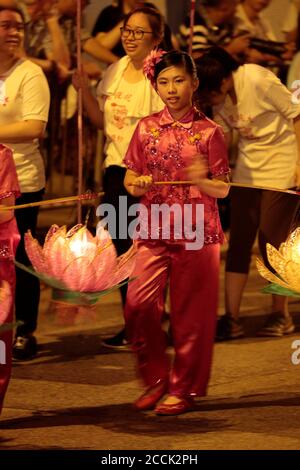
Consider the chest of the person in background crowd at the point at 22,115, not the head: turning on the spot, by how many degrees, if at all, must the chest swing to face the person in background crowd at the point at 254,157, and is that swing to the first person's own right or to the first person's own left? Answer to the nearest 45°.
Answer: approximately 135° to the first person's own left

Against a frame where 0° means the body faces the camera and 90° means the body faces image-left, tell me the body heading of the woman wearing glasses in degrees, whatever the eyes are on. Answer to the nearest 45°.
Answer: approximately 45°

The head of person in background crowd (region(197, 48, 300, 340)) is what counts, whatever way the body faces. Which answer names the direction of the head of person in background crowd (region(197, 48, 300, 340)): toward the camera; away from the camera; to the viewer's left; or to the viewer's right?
to the viewer's left

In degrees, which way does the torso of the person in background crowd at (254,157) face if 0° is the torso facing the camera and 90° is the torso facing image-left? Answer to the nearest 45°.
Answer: approximately 45°

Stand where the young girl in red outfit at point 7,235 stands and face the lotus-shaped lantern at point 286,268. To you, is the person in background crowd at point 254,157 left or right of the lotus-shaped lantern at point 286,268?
left

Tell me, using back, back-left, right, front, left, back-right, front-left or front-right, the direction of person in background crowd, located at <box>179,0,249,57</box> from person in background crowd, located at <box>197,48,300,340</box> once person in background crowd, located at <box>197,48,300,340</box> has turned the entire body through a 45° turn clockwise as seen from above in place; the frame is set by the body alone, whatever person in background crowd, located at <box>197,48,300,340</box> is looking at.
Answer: right

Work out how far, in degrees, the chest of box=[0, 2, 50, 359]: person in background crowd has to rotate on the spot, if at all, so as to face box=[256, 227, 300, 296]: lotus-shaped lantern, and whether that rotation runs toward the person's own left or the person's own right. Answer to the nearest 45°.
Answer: approximately 90° to the person's own left

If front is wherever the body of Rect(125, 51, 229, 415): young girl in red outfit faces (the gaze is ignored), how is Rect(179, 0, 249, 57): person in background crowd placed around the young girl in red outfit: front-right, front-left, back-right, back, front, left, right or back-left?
back

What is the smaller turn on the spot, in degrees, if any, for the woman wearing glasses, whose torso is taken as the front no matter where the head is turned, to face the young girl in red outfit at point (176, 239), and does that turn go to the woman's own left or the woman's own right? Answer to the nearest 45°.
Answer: approximately 45° to the woman's own left

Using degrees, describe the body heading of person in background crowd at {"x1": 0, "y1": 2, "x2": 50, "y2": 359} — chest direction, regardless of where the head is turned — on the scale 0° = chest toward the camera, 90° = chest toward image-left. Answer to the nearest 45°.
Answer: approximately 45°

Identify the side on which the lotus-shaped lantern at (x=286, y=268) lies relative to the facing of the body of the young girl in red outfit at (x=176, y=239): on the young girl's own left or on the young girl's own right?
on the young girl's own left

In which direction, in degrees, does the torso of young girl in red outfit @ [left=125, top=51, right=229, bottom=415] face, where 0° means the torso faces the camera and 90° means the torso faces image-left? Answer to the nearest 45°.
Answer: approximately 0°

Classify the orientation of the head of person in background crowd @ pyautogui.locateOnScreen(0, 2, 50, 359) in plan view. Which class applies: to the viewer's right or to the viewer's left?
to the viewer's right
